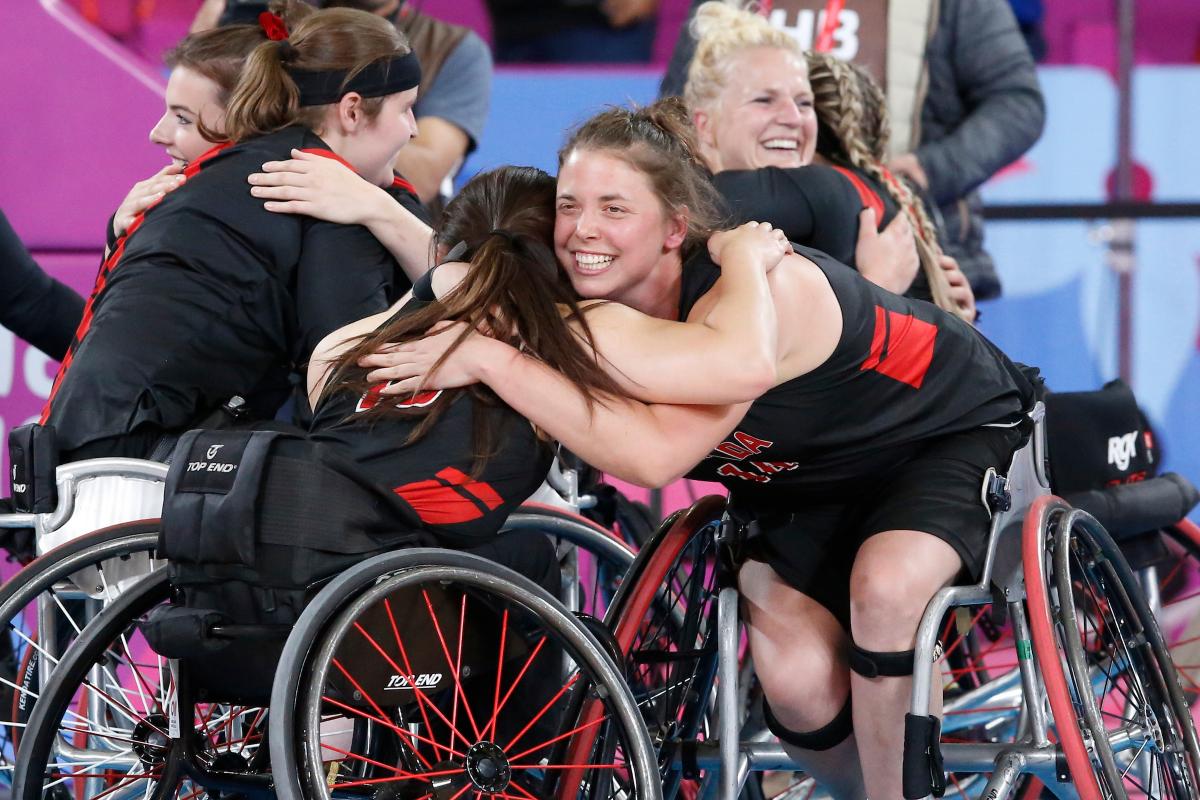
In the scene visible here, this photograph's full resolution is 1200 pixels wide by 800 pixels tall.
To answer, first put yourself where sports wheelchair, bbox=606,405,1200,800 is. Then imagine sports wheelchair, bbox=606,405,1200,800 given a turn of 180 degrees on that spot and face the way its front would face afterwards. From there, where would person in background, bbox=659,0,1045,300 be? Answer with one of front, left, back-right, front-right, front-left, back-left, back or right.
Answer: front-left

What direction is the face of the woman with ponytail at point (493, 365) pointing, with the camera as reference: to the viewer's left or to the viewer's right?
to the viewer's right

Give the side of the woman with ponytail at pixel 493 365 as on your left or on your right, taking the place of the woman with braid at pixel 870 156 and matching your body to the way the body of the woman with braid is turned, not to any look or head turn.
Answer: on your left

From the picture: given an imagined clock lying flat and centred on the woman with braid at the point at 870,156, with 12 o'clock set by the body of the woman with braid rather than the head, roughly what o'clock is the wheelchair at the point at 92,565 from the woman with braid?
The wheelchair is roughly at 9 o'clock from the woman with braid.

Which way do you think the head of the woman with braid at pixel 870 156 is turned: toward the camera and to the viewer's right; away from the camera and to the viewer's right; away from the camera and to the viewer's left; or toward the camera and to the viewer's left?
away from the camera and to the viewer's left

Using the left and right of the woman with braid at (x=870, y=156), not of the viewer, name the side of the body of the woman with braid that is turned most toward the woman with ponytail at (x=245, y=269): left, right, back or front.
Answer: left

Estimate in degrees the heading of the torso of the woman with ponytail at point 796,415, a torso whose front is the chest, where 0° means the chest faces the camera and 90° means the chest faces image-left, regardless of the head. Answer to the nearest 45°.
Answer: approximately 45°

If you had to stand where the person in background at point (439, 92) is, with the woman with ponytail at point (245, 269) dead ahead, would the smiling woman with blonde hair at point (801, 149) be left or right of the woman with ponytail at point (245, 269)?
left
